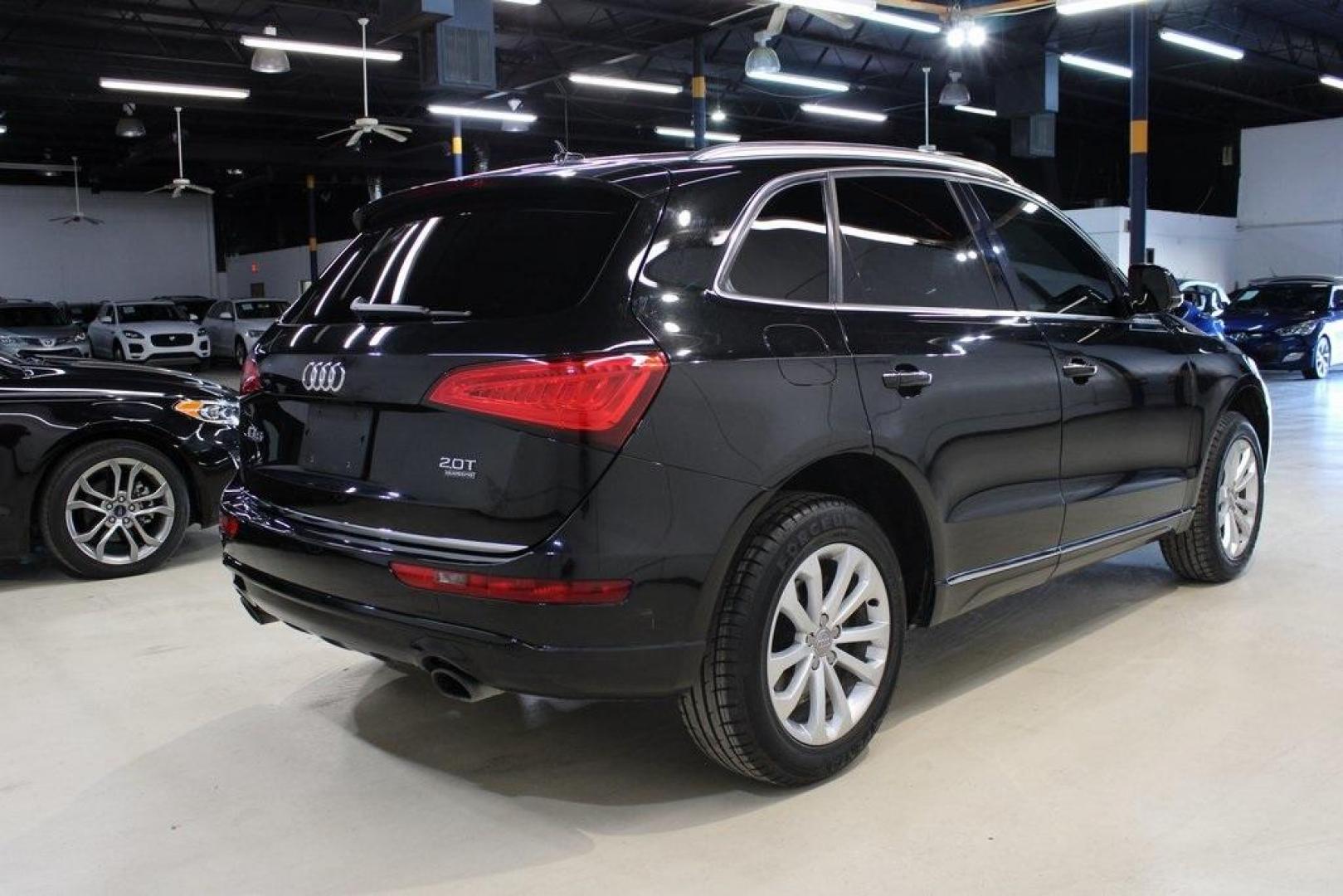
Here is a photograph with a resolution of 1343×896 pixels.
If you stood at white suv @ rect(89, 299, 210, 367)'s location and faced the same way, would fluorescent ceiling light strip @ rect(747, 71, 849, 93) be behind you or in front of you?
in front

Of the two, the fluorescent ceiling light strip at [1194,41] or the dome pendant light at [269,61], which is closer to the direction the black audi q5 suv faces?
the fluorescent ceiling light strip

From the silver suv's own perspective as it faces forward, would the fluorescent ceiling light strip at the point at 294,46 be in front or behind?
in front

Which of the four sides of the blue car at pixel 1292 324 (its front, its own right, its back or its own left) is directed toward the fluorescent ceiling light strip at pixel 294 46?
front

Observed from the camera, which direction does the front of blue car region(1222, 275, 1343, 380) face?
facing the viewer and to the left of the viewer

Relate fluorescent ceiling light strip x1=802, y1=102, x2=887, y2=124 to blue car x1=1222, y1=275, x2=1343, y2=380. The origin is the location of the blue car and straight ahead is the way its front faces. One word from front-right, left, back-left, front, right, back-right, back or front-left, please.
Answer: right

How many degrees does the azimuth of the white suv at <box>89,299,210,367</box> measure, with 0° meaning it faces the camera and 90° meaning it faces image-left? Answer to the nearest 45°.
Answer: approximately 315°

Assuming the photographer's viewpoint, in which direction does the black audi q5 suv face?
facing away from the viewer and to the right of the viewer

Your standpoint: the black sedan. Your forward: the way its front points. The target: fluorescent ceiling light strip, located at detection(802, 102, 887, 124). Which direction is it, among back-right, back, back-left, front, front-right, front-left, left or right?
front-left

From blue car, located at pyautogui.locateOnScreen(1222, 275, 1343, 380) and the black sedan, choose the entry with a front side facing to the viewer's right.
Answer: the black sedan

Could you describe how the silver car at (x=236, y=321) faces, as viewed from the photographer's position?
facing the viewer and to the right of the viewer

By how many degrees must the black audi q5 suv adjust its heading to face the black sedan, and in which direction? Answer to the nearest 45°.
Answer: approximately 90° to its left

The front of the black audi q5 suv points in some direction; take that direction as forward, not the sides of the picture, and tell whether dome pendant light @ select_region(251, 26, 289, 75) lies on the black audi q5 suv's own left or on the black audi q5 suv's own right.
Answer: on the black audi q5 suv's own left

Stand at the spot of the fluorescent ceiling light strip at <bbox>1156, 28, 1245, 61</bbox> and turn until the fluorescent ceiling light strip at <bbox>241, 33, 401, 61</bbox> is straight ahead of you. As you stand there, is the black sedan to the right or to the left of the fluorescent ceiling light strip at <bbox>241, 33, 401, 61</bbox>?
left

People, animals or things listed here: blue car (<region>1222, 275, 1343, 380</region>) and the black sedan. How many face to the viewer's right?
1

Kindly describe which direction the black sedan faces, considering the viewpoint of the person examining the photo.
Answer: facing to the right of the viewer

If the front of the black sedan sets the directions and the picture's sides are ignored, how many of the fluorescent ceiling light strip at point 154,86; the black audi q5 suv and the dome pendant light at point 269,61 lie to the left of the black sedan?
2
